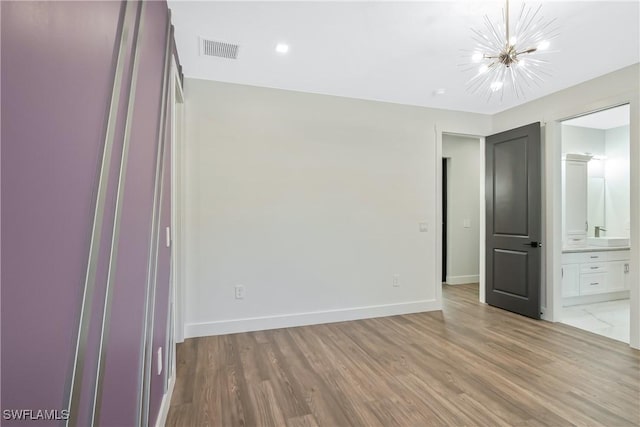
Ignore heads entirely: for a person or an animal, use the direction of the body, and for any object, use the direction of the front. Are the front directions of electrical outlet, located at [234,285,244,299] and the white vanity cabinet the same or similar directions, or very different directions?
same or similar directions

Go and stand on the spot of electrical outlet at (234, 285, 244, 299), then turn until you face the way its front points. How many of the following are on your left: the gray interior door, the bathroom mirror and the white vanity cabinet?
3

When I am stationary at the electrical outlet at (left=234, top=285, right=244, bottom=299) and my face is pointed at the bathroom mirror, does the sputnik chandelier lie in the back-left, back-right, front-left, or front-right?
front-right

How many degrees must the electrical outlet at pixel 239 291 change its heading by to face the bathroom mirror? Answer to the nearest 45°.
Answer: approximately 90° to its left

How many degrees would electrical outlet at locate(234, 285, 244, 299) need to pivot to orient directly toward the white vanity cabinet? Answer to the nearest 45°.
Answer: approximately 90° to its left

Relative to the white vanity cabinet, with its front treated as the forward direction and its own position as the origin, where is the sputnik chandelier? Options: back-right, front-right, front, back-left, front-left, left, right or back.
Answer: front-right

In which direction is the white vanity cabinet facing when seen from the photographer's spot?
facing the viewer and to the right of the viewer

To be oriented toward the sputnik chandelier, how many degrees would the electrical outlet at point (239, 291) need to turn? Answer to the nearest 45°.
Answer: approximately 45° to its left

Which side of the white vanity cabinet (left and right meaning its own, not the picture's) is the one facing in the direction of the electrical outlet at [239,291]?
right

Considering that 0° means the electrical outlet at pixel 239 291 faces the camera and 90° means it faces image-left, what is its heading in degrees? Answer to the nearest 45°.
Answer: approximately 0°

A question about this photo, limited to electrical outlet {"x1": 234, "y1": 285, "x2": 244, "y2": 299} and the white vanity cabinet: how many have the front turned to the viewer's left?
0
